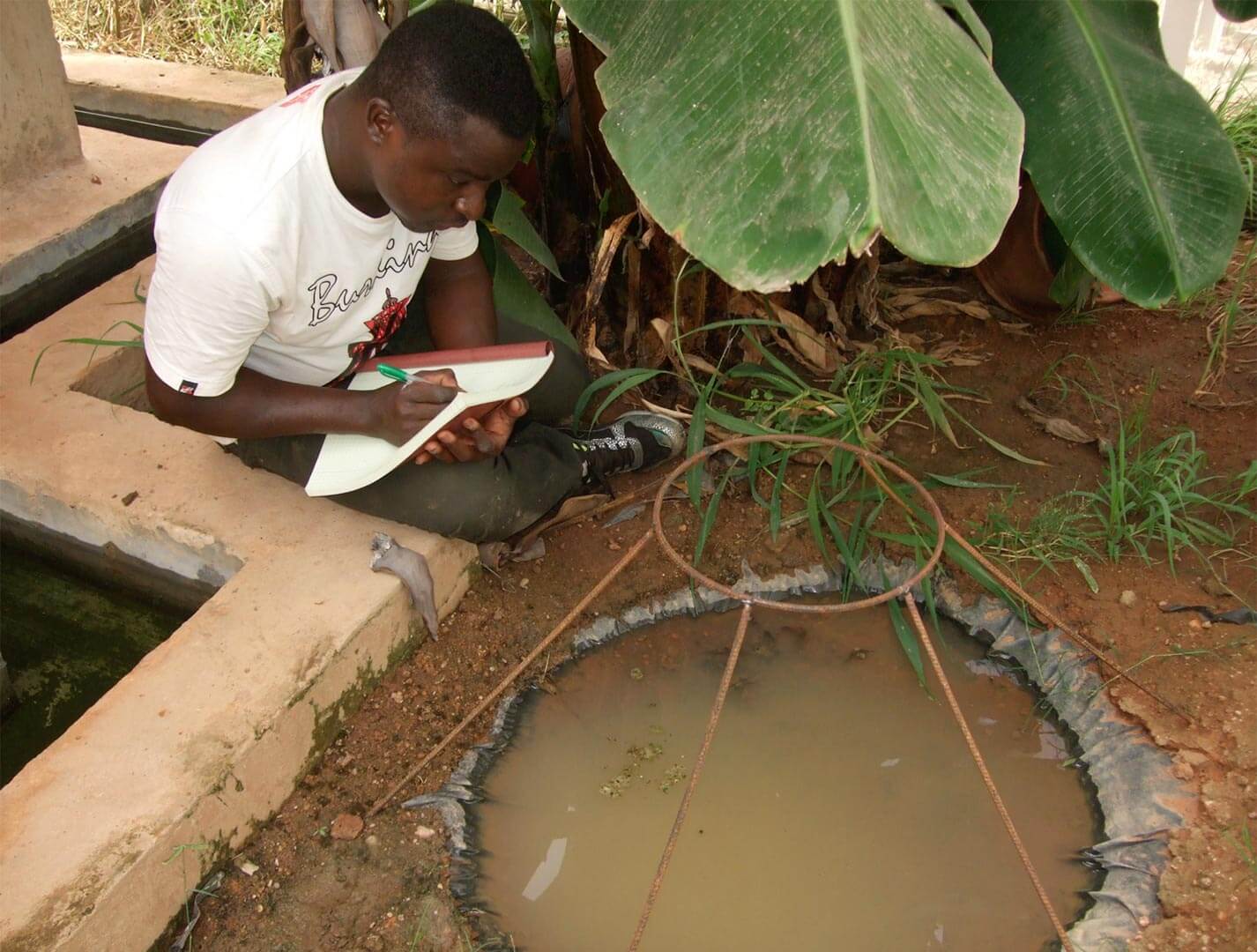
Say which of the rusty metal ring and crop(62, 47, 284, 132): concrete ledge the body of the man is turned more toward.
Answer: the rusty metal ring

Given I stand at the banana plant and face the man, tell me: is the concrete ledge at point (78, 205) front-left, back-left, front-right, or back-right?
front-right

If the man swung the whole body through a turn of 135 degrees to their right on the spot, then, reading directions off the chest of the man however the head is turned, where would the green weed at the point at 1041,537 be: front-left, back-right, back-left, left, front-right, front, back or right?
back

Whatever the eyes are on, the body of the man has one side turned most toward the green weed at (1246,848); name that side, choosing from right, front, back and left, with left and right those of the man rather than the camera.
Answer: front

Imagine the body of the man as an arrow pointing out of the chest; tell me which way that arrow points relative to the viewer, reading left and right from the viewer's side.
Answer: facing the viewer and to the right of the viewer

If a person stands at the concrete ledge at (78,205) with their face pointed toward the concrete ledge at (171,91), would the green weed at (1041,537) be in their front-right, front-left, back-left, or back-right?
back-right

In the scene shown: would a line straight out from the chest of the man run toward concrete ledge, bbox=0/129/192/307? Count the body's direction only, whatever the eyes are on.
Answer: no

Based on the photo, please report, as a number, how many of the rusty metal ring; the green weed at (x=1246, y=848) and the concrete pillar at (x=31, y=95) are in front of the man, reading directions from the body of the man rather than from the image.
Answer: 2

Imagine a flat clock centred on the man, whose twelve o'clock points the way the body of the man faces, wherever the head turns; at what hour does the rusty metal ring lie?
The rusty metal ring is roughly at 12 o'clock from the man.

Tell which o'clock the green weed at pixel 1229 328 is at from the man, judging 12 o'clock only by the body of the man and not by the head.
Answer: The green weed is roughly at 10 o'clock from the man.

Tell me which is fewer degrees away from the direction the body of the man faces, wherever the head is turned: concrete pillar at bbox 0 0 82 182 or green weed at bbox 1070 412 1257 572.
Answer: the green weed

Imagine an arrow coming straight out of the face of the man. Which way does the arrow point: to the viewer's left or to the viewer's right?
to the viewer's right

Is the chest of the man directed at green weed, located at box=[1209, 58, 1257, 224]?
no
